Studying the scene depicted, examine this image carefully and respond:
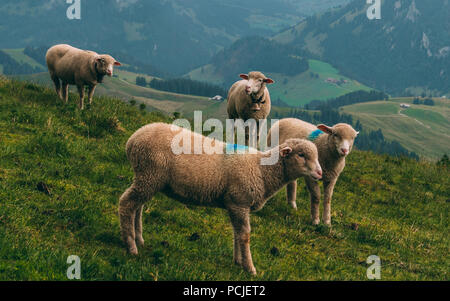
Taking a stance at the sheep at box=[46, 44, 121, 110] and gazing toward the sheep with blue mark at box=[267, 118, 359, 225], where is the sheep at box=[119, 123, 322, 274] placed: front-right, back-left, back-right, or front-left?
front-right

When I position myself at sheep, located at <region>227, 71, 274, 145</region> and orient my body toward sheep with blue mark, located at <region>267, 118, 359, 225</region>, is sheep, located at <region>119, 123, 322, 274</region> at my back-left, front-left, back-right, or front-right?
front-right

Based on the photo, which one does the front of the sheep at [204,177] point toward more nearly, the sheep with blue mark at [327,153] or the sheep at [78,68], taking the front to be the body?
the sheep with blue mark

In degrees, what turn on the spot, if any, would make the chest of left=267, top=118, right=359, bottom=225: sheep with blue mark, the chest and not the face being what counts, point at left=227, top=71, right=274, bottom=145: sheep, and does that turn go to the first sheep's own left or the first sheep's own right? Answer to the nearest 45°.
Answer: approximately 180°

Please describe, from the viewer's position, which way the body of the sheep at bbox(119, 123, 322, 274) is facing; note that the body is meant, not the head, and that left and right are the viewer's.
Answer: facing to the right of the viewer

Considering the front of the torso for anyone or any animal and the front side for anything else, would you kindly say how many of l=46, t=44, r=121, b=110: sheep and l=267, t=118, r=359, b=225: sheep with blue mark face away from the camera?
0

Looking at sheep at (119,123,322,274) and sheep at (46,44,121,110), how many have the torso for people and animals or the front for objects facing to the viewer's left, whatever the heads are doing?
0

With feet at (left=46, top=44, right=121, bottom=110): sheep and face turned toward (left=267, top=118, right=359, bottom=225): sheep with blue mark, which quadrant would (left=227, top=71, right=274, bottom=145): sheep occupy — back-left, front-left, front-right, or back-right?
front-left

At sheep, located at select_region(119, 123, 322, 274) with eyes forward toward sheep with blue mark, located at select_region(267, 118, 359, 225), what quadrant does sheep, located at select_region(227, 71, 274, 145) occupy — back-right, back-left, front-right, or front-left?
front-left

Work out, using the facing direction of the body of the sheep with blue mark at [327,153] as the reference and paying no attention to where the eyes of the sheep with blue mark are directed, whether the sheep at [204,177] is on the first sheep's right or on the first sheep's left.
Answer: on the first sheep's right

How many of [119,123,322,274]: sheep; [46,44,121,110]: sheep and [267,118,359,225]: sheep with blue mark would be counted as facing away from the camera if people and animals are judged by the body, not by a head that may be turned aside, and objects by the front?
0

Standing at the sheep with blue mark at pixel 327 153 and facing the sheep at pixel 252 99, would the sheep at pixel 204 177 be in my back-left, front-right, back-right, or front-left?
back-left

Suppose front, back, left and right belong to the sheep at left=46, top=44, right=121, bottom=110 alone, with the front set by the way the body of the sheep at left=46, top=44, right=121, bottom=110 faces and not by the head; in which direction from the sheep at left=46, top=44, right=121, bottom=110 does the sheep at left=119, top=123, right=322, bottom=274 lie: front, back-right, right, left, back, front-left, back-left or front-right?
front-right

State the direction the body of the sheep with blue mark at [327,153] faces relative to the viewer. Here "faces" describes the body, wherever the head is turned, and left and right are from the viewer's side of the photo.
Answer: facing the viewer and to the right of the viewer
